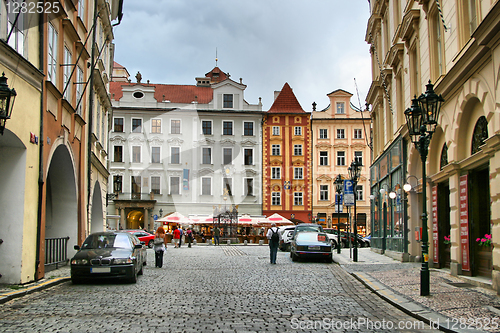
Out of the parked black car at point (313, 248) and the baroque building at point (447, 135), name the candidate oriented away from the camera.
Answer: the parked black car

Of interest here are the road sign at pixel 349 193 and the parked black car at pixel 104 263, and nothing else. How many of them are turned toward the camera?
2

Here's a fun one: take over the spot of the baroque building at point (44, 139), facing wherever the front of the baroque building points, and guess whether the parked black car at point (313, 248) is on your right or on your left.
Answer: on your left

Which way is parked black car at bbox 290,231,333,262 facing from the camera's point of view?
away from the camera

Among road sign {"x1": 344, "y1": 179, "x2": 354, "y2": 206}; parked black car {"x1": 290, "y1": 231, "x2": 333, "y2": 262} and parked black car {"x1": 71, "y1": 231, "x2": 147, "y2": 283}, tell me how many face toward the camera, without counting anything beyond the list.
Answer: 2

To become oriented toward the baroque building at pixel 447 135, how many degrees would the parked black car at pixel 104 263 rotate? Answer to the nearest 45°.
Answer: approximately 90° to its left

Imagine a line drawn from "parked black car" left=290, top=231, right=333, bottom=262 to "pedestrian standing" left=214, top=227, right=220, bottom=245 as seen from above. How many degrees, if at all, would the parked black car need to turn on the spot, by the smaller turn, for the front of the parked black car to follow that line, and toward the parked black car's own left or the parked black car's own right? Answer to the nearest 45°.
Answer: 0° — it already faces them

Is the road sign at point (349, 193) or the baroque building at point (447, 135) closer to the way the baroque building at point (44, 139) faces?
the baroque building

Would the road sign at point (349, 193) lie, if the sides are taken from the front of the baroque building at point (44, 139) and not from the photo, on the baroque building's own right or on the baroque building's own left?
on the baroque building's own left
